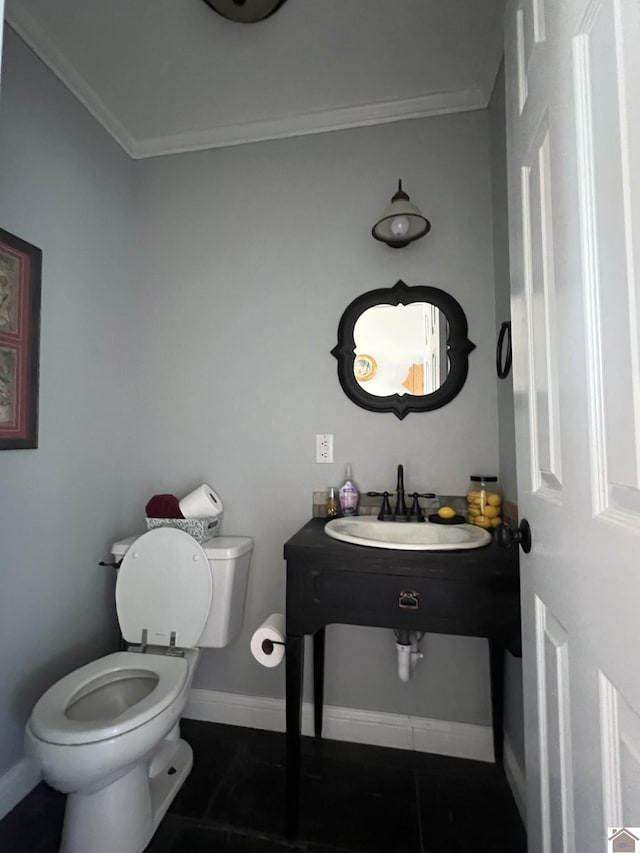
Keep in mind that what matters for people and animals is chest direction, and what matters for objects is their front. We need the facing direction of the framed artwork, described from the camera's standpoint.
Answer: facing the viewer and to the right of the viewer

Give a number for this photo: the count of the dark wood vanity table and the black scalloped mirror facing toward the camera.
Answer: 2

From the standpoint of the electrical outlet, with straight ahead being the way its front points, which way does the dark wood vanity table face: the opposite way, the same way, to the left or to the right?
the same way

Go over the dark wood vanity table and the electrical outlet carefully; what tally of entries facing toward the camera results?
2

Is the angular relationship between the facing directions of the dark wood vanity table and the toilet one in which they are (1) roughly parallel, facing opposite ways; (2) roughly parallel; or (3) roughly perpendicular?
roughly parallel

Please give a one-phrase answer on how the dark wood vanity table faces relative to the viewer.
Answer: facing the viewer

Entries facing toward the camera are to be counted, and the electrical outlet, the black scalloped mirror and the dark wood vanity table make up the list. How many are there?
3

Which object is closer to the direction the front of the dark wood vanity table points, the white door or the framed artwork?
the white door

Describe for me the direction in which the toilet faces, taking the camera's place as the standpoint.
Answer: facing the viewer and to the left of the viewer

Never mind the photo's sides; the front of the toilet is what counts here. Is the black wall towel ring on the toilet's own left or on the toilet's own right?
on the toilet's own left

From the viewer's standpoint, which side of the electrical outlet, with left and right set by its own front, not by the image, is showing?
front

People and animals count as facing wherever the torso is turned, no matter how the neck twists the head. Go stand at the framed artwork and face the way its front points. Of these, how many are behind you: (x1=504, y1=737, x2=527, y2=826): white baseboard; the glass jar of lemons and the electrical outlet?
0
